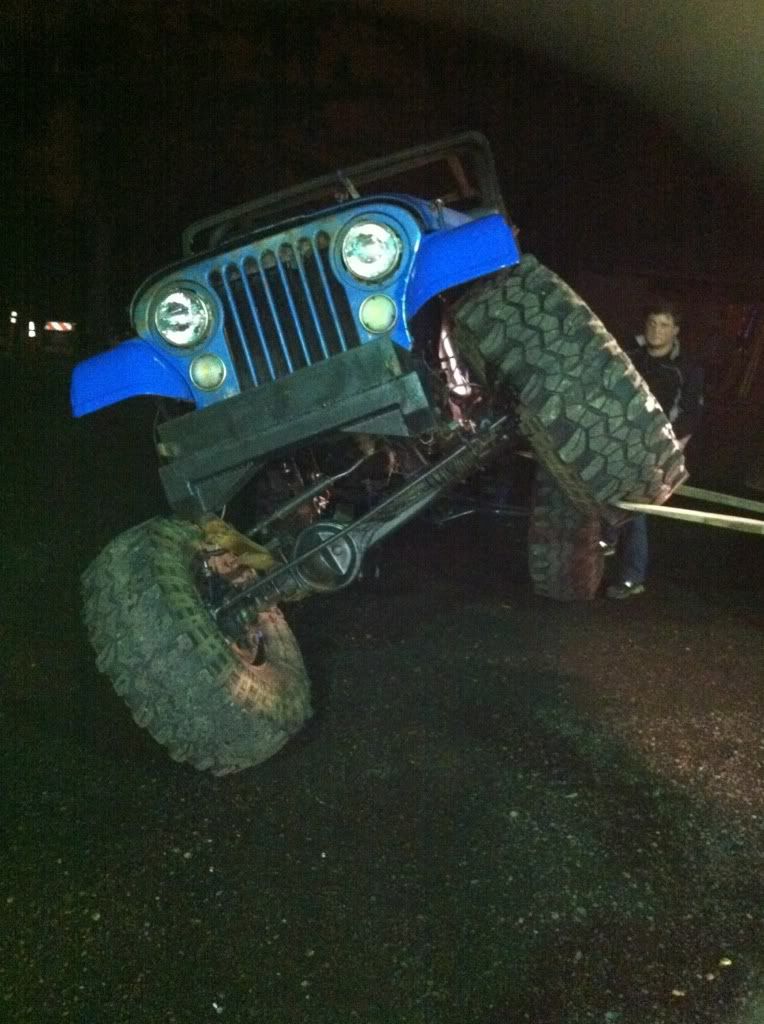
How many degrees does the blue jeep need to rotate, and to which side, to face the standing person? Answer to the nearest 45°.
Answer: approximately 135° to its left

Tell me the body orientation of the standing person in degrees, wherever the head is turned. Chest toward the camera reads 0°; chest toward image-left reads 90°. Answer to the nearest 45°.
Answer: approximately 45°

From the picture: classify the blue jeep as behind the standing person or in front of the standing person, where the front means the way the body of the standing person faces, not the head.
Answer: in front

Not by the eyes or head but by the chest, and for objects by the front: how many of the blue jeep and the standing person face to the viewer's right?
0

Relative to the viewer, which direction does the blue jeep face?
toward the camera
